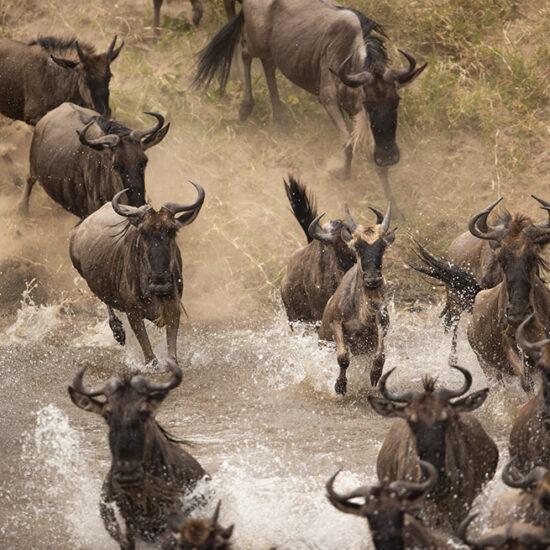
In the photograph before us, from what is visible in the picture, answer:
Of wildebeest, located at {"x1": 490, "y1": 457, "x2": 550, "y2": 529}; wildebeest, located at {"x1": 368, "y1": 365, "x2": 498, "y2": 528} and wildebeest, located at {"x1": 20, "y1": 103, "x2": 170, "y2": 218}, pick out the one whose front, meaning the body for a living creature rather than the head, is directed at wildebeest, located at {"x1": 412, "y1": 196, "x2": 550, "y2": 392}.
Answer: wildebeest, located at {"x1": 20, "y1": 103, "x2": 170, "y2": 218}

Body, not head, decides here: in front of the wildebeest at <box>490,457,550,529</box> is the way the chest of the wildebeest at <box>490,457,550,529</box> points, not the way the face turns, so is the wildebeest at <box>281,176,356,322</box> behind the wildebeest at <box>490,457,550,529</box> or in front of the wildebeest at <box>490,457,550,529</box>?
behind

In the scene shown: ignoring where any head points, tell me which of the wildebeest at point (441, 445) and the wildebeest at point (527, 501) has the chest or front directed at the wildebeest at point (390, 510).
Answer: the wildebeest at point (441, 445)

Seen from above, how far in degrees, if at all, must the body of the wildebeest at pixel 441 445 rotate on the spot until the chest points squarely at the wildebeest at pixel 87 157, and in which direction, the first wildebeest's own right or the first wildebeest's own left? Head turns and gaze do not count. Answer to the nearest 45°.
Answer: approximately 135° to the first wildebeest's own right

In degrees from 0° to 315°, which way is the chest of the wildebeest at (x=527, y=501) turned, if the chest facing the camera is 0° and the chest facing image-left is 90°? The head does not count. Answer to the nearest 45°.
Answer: approximately 315°
